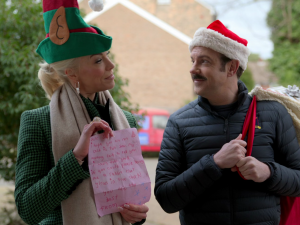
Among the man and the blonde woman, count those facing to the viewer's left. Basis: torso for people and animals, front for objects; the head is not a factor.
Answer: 0

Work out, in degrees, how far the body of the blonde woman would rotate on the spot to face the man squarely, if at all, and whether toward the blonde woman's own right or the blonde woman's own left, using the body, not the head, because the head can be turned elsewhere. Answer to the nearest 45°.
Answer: approximately 45° to the blonde woman's own left

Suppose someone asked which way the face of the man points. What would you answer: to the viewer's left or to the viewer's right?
to the viewer's left

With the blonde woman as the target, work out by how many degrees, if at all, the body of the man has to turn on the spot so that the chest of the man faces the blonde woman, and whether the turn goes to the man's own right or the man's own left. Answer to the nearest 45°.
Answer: approximately 45° to the man's own right

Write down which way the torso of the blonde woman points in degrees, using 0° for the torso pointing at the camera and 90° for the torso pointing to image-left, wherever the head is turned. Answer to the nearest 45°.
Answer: approximately 315°

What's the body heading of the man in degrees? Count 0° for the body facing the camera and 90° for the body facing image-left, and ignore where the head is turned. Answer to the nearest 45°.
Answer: approximately 0°
